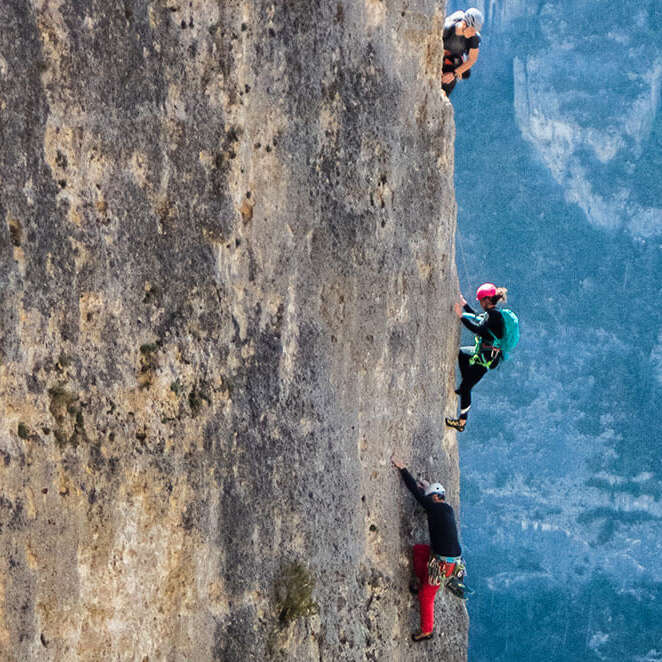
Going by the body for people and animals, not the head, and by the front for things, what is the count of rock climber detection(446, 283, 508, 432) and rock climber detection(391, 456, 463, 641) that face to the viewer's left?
2

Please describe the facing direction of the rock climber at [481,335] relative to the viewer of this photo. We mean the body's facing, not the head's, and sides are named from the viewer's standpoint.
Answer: facing to the left of the viewer

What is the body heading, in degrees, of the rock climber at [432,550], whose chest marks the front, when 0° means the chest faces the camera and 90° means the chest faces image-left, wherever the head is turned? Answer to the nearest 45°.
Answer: approximately 90°
